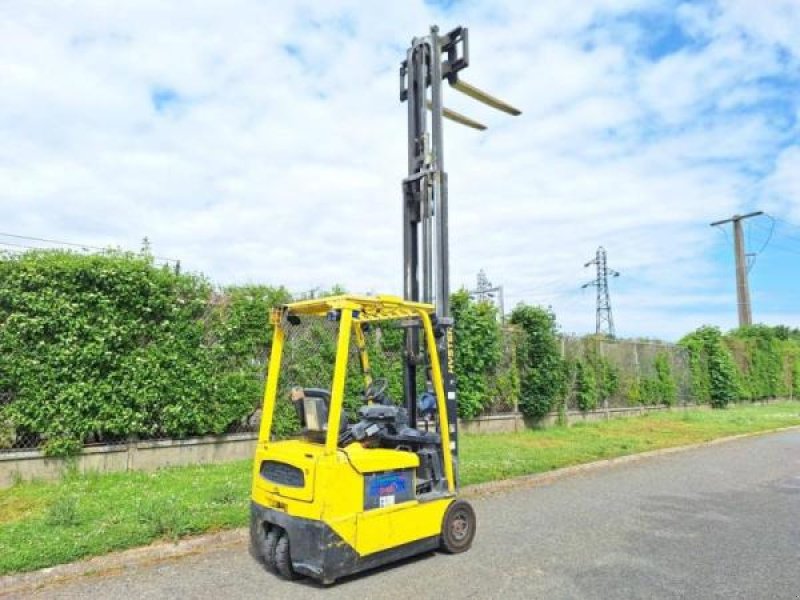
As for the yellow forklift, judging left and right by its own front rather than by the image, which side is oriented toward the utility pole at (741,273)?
front

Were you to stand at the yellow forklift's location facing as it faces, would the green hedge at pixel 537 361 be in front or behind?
in front

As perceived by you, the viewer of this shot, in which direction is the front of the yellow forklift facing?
facing away from the viewer and to the right of the viewer

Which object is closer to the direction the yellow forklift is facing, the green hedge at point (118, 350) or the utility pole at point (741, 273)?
the utility pole

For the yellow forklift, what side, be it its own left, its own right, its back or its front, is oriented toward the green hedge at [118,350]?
left
